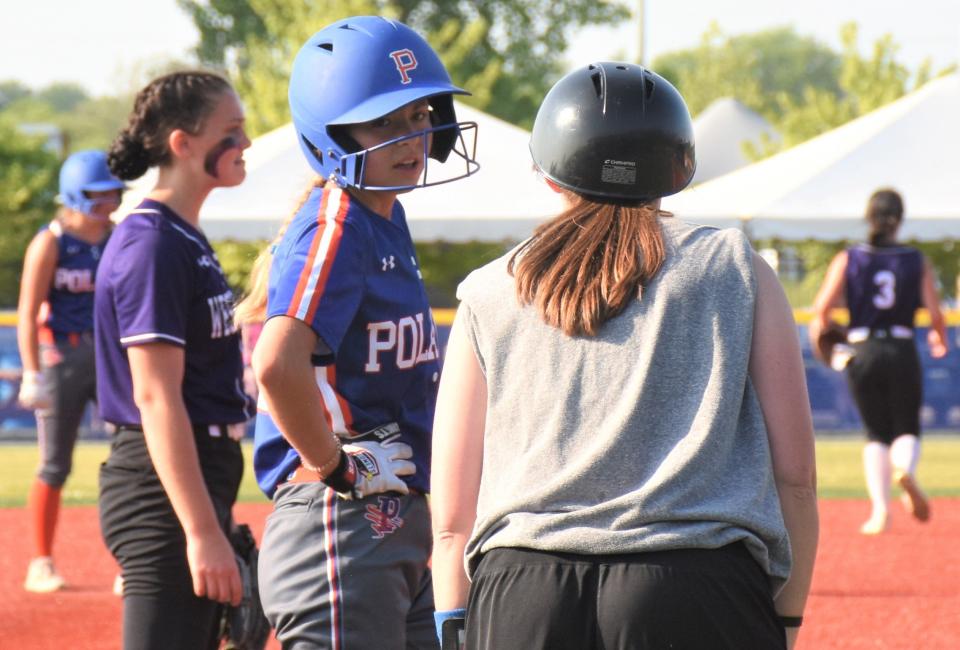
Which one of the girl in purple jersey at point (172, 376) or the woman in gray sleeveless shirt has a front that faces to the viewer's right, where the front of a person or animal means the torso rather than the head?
the girl in purple jersey

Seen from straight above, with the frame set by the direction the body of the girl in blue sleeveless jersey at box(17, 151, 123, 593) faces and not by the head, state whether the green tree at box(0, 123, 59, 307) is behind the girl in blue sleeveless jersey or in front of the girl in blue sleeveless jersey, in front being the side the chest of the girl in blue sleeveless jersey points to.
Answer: behind

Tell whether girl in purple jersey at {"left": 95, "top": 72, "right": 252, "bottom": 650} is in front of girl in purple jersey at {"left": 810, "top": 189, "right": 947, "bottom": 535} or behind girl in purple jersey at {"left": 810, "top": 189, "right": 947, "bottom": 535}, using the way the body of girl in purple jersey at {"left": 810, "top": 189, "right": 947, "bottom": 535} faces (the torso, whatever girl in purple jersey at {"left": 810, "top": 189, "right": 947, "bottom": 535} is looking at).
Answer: behind

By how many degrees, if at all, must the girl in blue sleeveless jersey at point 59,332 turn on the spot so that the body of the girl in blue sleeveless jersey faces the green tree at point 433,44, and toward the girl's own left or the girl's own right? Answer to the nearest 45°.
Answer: approximately 135° to the girl's own left

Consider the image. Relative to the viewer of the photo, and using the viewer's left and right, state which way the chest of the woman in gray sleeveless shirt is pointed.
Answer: facing away from the viewer

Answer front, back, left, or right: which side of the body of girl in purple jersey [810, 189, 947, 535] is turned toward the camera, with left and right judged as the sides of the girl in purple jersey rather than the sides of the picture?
back

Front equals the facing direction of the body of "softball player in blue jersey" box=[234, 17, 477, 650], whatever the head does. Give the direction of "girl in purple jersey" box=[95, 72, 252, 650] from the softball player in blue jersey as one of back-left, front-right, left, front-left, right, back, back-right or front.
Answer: back

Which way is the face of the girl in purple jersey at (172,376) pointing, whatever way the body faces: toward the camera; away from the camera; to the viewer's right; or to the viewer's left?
to the viewer's right

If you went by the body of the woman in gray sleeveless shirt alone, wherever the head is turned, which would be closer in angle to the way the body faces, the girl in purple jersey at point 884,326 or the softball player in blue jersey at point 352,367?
the girl in purple jersey

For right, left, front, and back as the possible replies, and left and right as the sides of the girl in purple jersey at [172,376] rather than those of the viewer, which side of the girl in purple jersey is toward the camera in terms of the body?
right

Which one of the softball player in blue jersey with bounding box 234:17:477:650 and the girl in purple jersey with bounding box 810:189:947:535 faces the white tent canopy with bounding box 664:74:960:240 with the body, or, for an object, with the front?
the girl in purple jersey
